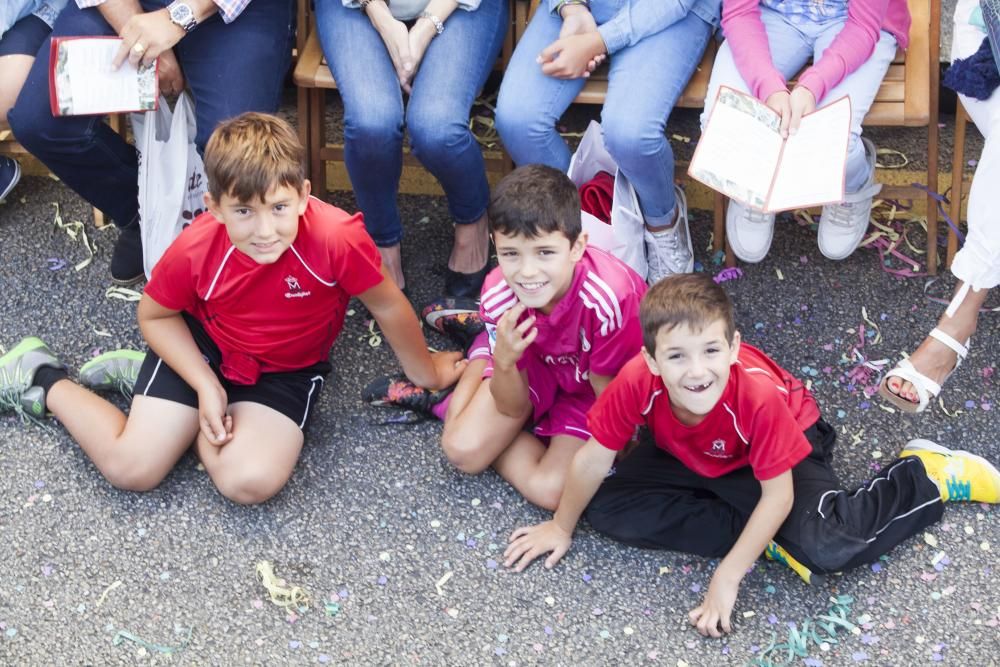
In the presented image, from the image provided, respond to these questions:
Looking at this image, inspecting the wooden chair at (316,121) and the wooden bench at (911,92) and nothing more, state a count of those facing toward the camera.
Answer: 2

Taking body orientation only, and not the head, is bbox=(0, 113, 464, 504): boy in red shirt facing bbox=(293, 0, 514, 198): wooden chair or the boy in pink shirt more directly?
the boy in pink shirt

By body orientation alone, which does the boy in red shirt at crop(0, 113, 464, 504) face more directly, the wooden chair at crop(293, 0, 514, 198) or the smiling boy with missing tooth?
the smiling boy with missing tooth

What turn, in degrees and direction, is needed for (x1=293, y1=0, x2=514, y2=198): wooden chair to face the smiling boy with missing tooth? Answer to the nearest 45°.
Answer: approximately 45° to its left

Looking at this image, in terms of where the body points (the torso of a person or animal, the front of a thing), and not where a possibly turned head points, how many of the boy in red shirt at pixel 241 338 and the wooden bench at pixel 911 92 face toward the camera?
2

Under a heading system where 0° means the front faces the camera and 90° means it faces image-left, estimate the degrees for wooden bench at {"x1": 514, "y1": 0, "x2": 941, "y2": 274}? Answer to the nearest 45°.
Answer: approximately 0°

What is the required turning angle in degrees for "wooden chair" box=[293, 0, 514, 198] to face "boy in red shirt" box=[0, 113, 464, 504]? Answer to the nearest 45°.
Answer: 0° — it already faces them

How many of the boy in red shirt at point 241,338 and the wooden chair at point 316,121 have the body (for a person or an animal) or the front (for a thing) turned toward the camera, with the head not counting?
2

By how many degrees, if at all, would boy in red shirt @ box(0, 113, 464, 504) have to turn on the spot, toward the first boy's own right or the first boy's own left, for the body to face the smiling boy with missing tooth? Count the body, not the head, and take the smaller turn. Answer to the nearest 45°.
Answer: approximately 45° to the first boy's own left
